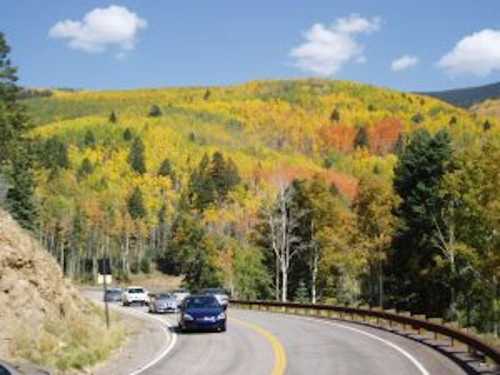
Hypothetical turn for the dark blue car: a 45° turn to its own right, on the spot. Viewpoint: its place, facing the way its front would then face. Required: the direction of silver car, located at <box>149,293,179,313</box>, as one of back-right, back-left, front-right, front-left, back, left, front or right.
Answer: back-right

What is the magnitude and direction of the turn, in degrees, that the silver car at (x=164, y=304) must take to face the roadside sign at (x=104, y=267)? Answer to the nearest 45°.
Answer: approximately 45° to its right

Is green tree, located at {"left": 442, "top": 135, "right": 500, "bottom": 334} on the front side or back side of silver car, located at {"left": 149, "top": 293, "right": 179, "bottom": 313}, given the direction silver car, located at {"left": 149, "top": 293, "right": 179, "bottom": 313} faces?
on the front side

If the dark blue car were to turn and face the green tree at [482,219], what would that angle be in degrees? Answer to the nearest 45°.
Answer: approximately 135° to its left

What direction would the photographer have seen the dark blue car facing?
facing the viewer

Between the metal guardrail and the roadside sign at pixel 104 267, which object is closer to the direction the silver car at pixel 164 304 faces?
the metal guardrail

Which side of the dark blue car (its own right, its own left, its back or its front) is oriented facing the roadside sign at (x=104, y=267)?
right

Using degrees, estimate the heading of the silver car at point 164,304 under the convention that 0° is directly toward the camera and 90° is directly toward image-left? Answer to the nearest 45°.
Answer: approximately 315°

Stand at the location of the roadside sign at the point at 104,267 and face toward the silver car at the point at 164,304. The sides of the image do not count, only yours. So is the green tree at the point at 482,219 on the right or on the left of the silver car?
right

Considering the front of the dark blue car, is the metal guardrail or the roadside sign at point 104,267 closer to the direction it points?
the metal guardrail
